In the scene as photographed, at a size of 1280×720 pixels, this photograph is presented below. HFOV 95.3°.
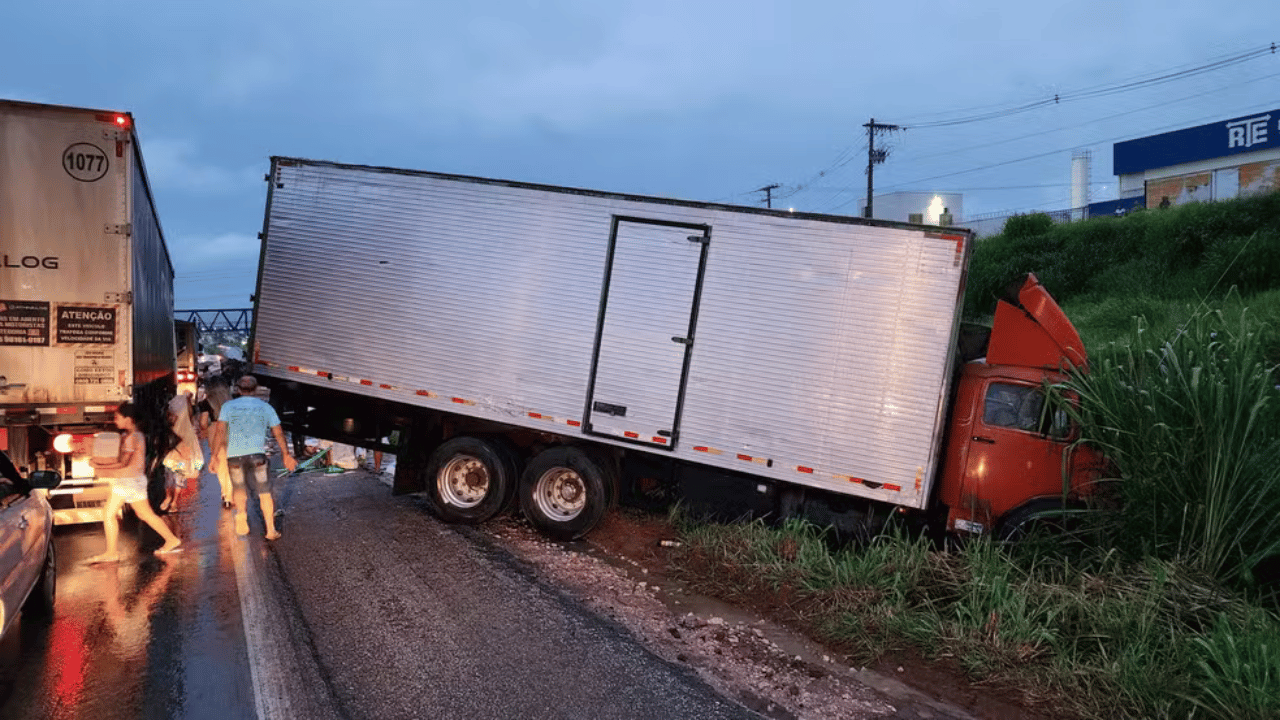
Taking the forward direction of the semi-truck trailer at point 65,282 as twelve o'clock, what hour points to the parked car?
The parked car is roughly at 6 o'clock from the semi-truck trailer.

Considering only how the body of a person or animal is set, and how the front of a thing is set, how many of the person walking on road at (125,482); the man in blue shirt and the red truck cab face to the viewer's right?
1

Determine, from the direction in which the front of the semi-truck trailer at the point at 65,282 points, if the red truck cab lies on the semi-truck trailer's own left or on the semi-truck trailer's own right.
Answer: on the semi-truck trailer's own right

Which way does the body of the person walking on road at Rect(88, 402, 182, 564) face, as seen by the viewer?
to the viewer's left

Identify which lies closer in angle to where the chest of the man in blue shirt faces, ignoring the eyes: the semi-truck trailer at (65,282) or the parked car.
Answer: the semi-truck trailer

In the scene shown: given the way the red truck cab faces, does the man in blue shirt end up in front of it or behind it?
behind

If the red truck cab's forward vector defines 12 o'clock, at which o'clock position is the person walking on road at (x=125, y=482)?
The person walking on road is roughly at 5 o'clock from the red truck cab.

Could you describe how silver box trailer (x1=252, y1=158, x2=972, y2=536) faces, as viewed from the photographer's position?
facing to the right of the viewer

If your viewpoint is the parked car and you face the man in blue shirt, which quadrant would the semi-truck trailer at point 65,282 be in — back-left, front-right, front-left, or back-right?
front-left

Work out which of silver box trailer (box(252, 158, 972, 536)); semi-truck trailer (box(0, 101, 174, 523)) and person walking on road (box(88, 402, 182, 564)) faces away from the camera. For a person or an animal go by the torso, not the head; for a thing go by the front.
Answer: the semi-truck trailer

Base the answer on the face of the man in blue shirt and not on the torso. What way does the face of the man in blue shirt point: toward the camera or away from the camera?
away from the camera

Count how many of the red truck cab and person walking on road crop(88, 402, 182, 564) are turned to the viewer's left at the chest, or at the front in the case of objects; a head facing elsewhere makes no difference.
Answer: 1

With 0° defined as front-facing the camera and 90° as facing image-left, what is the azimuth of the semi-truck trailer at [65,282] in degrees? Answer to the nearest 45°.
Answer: approximately 180°

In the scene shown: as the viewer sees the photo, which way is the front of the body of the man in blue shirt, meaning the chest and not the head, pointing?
away from the camera

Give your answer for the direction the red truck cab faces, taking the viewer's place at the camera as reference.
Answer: facing to the right of the viewer
